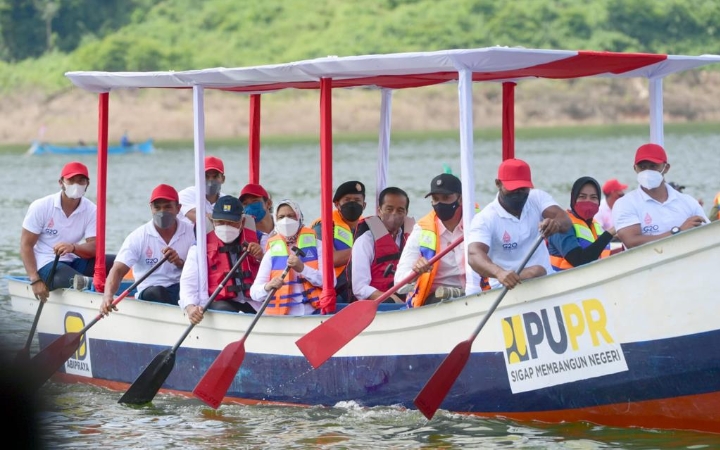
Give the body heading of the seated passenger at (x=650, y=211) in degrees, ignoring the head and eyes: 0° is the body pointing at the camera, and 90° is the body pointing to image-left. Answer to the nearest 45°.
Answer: approximately 0°

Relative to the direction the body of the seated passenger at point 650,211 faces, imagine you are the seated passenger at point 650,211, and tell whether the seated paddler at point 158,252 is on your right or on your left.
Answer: on your right
